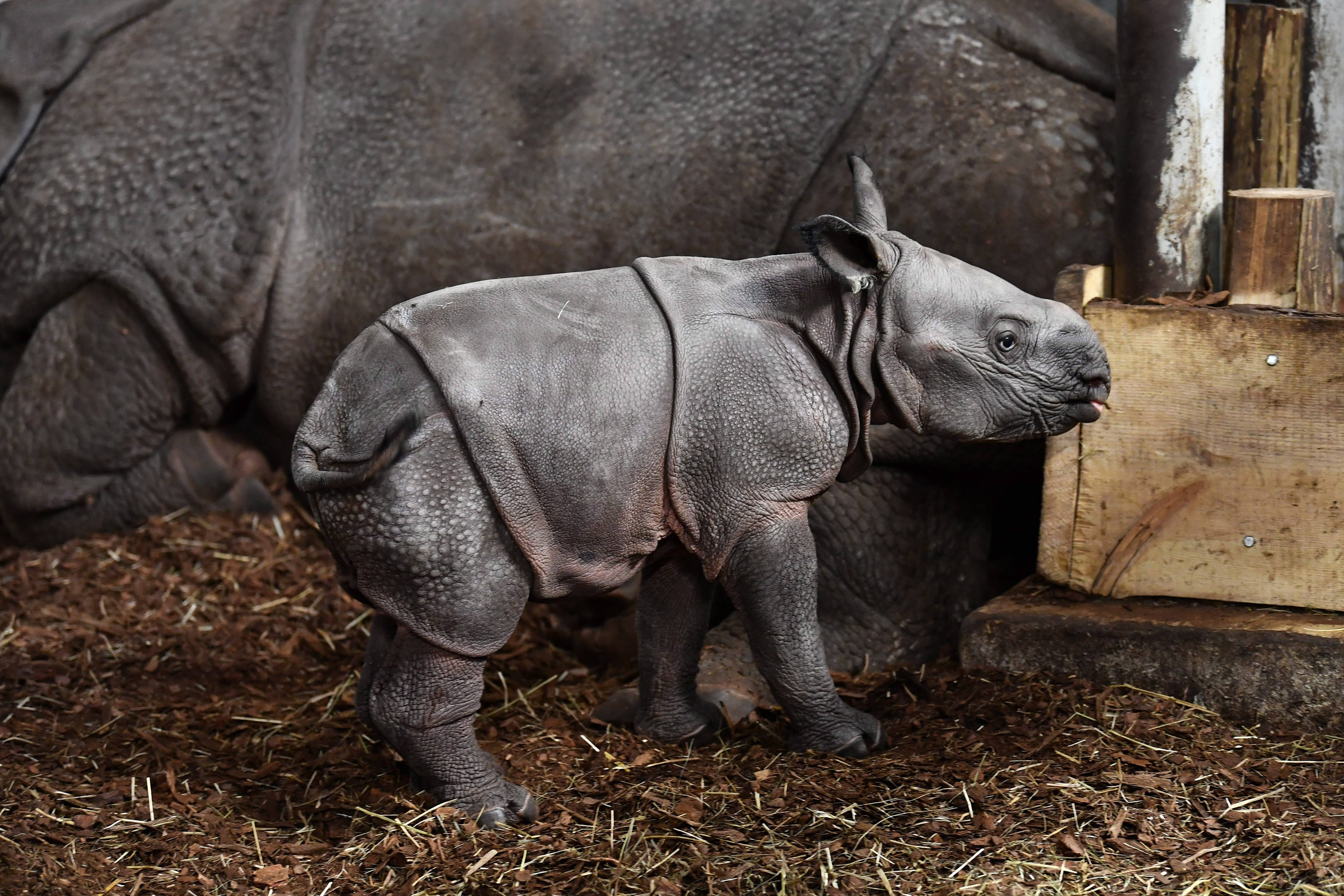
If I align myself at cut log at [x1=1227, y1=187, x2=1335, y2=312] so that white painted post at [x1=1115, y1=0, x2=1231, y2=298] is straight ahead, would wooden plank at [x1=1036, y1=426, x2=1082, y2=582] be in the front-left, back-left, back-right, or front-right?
front-left

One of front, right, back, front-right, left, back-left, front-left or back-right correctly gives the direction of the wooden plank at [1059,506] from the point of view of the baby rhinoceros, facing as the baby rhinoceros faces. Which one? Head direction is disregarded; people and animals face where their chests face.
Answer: front-left

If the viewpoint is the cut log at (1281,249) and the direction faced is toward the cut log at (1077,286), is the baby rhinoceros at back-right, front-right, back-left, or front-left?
front-left

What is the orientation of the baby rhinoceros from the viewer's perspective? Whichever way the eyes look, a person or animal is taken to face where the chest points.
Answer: to the viewer's right
